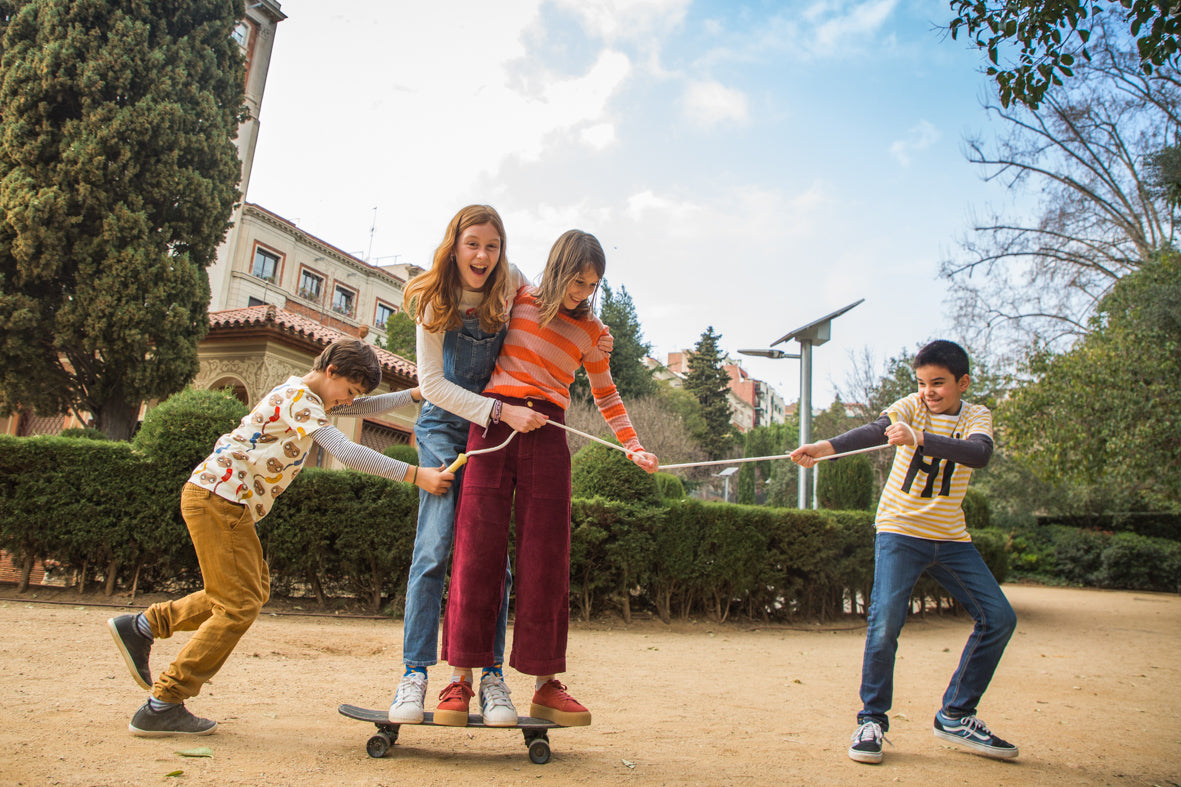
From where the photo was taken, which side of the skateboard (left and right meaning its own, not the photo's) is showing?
right

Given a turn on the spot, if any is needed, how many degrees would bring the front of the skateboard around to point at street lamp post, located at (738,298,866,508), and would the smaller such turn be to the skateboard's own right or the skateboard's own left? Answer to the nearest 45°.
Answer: approximately 45° to the skateboard's own left

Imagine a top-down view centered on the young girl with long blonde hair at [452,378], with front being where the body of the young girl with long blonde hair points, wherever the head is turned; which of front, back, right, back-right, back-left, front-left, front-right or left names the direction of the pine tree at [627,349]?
back-left

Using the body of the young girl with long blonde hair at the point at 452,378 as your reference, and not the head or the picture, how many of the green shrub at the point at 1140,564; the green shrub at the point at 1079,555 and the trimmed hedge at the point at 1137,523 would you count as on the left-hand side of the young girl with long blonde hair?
3

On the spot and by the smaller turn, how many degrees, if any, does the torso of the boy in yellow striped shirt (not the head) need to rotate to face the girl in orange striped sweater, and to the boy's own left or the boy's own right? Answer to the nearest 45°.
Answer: approximately 45° to the boy's own right

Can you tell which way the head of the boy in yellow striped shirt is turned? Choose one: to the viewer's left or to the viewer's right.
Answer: to the viewer's left

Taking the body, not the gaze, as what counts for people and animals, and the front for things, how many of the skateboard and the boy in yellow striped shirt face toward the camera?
1

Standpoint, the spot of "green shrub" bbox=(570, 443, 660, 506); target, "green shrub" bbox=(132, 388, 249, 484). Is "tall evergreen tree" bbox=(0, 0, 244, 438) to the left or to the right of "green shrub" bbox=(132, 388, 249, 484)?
right

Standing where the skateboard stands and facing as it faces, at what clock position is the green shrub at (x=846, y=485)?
The green shrub is roughly at 10 o'clock from the skateboard.

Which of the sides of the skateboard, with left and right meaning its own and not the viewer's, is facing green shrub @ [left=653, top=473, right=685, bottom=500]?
left

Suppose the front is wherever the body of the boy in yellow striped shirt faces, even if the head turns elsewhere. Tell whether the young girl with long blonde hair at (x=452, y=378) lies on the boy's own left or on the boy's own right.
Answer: on the boy's own right

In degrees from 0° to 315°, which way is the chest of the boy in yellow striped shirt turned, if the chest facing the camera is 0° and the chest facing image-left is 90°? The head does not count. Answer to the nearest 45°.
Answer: approximately 0°

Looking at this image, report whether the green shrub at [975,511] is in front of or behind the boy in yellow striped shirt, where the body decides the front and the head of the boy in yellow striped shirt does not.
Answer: behind
